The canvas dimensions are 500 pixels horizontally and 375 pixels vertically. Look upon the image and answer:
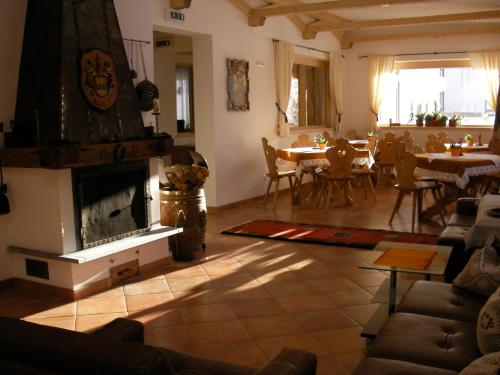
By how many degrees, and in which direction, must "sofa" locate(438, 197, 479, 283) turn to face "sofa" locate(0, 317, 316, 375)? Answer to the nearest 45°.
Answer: approximately 90° to its left

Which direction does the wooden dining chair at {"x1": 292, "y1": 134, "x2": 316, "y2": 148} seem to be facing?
toward the camera

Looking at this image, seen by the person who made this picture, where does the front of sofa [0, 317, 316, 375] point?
facing away from the viewer and to the right of the viewer

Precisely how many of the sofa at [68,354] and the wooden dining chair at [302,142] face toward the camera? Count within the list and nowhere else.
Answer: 1

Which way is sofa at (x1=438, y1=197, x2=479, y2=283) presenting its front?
to the viewer's left

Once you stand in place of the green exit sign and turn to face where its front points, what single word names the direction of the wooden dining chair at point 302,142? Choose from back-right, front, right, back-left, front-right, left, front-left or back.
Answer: left

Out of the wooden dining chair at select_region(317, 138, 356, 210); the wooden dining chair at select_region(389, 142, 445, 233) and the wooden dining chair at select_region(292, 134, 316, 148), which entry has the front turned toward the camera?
the wooden dining chair at select_region(292, 134, 316, 148)

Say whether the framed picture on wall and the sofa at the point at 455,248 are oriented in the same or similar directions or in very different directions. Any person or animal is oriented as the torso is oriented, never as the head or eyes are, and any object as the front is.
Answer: very different directions

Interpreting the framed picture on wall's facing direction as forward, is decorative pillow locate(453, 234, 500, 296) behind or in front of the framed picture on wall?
in front

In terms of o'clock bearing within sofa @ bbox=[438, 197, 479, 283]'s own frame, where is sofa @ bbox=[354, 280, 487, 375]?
sofa @ bbox=[354, 280, 487, 375] is roughly at 9 o'clock from sofa @ bbox=[438, 197, 479, 283].

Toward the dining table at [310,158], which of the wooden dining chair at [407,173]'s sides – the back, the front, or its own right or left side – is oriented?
left

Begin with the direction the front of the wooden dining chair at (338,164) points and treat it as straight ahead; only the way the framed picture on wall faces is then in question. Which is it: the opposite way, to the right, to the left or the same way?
the opposite way

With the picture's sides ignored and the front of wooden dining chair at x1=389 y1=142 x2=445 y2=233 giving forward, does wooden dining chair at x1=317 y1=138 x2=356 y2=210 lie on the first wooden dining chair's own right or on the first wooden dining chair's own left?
on the first wooden dining chair's own left

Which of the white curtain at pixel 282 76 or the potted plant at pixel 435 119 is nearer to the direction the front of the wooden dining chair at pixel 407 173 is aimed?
the potted plant

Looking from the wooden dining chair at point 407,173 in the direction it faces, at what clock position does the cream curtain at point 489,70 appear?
The cream curtain is roughly at 11 o'clock from the wooden dining chair.

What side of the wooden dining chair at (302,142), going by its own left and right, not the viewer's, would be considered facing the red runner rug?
front

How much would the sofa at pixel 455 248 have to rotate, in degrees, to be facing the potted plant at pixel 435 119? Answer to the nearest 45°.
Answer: approximately 90° to its right
